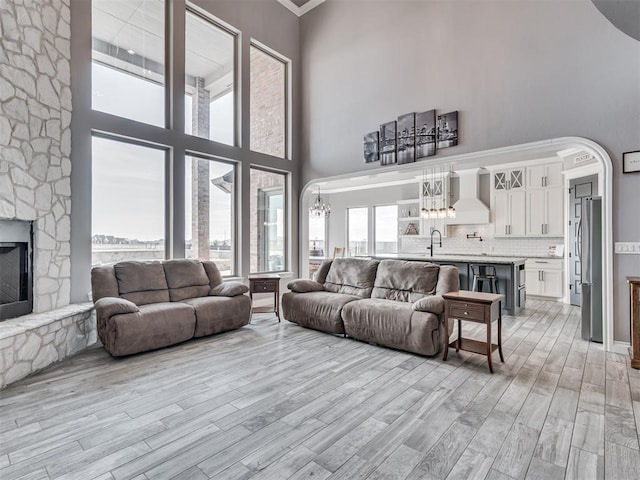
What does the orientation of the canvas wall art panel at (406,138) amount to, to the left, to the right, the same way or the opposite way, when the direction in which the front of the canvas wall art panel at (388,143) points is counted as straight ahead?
the same way

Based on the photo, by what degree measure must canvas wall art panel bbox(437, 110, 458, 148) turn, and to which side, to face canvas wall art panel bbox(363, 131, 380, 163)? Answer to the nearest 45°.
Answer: approximately 45° to its right

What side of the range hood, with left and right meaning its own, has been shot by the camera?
front

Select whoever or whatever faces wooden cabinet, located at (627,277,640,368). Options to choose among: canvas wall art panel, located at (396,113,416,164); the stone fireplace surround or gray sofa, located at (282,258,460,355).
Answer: the stone fireplace surround

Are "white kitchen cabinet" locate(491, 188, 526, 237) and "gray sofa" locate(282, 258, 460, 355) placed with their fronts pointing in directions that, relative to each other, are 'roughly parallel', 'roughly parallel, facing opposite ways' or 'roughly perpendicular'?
roughly parallel

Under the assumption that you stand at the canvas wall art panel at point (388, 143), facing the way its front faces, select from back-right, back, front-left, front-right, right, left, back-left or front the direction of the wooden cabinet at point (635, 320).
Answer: left

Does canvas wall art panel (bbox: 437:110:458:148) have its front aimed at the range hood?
no

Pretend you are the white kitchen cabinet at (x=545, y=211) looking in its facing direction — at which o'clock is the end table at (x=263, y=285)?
The end table is roughly at 1 o'clock from the white kitchen cabinet.

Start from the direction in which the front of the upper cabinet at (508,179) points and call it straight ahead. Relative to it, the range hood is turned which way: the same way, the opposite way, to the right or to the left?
the same way

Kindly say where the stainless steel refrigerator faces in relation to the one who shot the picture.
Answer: facing to the left of the viewer

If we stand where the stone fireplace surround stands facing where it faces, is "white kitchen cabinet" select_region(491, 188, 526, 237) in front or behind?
in front

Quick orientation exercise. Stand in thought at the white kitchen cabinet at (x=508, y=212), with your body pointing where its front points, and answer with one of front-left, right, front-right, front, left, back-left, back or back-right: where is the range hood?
right

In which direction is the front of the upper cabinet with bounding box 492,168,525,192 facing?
toward the camera

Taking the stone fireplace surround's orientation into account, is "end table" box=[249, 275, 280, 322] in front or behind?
in front

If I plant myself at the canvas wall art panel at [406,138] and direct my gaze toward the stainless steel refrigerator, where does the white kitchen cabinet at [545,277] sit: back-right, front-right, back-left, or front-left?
front-left

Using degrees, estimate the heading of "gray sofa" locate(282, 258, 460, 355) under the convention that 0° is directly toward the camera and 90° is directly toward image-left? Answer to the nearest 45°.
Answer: approximately 45°
